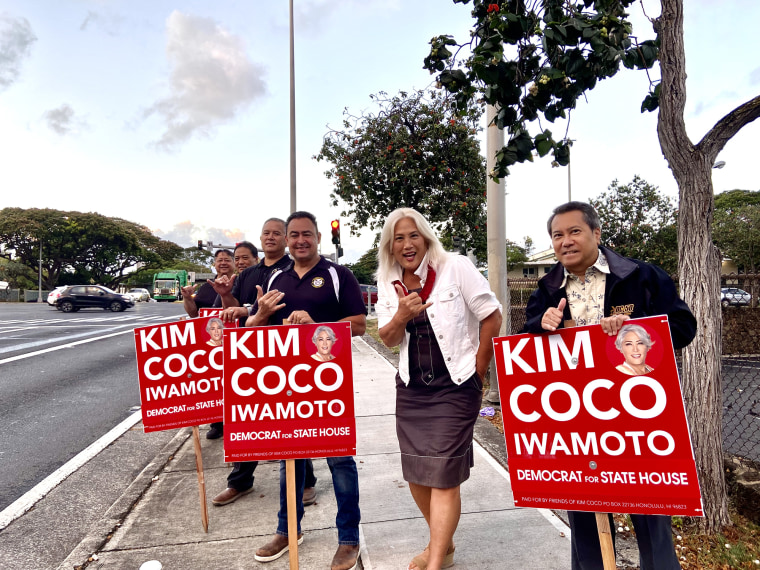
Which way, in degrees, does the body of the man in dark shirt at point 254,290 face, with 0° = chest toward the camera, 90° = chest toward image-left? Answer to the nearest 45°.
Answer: approximately 45°

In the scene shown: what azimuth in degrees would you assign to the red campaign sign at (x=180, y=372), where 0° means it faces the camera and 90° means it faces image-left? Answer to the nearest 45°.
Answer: approximately 0°

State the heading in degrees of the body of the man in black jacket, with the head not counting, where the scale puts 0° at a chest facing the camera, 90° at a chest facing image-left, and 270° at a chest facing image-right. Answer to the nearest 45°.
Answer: approximately 45°

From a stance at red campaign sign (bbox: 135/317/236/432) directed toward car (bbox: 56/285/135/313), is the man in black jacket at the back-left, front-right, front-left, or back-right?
back-right

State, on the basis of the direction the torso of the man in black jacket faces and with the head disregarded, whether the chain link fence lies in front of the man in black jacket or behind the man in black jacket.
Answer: behind

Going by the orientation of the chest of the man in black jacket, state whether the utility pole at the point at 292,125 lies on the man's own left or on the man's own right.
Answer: on the man's own right

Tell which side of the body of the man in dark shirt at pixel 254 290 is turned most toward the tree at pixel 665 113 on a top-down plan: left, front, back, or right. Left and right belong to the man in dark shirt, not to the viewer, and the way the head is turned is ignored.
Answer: left

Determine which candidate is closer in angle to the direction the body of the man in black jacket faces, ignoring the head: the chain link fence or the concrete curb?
the concrete curb

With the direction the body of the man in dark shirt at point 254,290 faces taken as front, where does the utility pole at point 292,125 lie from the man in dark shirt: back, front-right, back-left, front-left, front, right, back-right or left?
back-right
